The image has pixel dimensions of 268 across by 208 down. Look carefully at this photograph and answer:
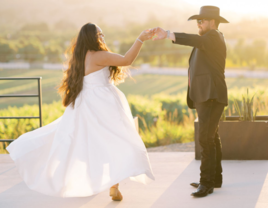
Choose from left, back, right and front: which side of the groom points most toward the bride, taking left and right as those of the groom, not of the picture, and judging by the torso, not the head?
front

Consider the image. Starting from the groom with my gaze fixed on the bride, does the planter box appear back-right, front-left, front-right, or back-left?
back-right

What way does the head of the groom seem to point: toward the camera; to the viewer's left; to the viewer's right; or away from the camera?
to the viewer's left

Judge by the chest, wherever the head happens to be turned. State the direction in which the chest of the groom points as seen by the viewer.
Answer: to the viewer's left

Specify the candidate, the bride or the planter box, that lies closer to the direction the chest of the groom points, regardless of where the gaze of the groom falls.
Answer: the bride

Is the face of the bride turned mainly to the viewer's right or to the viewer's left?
to the viewer's right

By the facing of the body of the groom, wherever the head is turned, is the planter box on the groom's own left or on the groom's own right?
on the groom's own right
